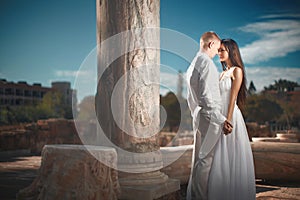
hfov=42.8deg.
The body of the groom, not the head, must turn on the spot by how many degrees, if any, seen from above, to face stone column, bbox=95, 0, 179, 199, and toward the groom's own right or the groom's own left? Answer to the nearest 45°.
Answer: approximately 135° to the groom's own left

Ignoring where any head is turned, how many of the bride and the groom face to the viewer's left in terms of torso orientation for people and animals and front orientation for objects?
1

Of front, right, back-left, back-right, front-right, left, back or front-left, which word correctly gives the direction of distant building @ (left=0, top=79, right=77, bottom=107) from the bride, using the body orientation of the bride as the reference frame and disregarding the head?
front-right

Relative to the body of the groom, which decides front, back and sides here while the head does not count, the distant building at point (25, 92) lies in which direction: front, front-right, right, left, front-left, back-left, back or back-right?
back-left

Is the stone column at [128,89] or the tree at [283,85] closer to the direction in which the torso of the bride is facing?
the stone column

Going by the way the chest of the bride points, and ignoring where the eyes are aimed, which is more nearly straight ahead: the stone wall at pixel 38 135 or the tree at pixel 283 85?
the stone wall

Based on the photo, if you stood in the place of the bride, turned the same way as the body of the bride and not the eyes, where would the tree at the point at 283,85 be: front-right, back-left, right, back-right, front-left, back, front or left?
right

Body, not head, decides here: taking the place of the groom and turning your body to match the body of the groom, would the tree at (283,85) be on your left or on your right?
on your left

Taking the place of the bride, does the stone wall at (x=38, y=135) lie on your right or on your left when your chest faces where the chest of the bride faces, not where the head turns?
on your right

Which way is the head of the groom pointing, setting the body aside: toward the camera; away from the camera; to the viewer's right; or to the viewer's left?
to the viewer's right

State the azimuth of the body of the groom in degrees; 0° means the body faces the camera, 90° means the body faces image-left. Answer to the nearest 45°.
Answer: approximately 270°

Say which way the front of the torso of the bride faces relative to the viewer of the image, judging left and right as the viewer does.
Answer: facing to the left of the viewer

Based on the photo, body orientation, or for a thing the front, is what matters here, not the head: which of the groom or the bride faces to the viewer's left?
the bride

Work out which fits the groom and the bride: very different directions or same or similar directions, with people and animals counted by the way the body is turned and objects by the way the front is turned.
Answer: very different directions
